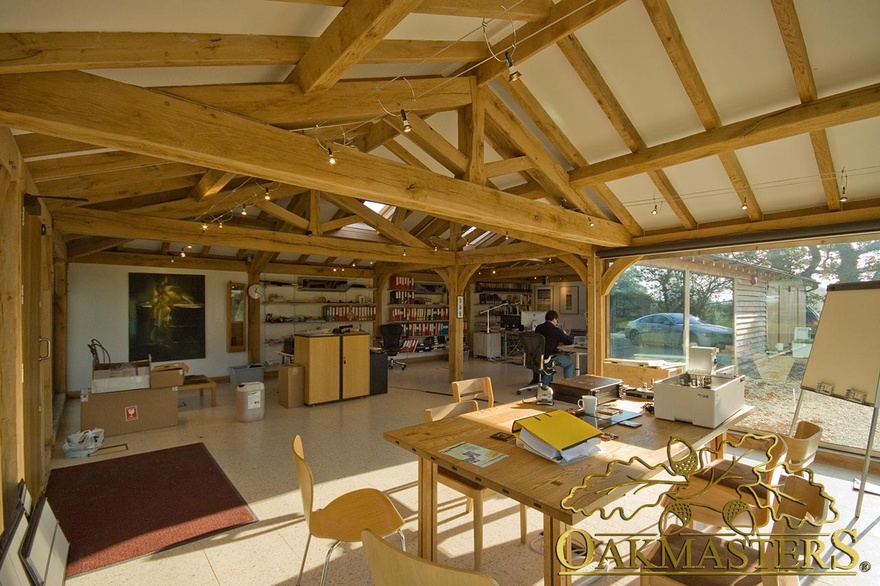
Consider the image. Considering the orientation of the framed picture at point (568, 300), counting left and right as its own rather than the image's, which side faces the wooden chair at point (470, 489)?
front

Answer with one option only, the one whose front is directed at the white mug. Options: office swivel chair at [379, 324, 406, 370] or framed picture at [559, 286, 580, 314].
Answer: the framed picture

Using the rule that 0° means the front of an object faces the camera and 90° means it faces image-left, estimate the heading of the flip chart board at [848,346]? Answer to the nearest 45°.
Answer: approximately 45°

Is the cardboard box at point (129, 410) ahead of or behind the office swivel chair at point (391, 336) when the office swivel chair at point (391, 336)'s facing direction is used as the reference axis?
behind

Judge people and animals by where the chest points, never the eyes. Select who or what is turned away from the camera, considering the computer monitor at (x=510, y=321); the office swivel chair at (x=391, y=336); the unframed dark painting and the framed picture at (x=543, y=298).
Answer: the office swivel chair

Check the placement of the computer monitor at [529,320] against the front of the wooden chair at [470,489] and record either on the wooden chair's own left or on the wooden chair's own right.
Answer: on the wooden chair's own left

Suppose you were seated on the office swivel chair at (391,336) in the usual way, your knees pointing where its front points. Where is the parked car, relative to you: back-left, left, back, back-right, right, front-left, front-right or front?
back-right

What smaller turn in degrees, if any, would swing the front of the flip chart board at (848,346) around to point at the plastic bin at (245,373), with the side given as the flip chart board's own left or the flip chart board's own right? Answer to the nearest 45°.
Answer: approximately 45° to the flip chart board's own right

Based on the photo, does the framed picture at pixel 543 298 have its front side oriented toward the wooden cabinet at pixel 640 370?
yes

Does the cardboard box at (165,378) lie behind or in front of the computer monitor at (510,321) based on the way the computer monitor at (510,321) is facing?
in front

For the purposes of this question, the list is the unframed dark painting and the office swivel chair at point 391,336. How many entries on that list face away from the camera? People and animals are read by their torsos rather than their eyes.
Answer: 1

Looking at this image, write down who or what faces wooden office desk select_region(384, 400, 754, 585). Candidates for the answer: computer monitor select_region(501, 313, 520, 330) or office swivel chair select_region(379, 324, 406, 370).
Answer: the computer monitor

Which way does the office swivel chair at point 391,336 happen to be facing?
away from the camera

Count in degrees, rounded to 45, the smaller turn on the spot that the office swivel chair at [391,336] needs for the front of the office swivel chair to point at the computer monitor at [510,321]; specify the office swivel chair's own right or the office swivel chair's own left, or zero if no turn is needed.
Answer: approximately 45° to the office swivel chair's own right

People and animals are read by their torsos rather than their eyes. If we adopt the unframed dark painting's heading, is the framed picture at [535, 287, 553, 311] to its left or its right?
on its left

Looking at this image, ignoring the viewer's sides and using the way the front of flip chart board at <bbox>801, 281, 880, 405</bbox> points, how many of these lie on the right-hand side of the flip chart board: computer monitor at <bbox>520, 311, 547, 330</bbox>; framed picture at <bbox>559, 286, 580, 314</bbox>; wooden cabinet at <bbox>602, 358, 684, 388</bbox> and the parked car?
4

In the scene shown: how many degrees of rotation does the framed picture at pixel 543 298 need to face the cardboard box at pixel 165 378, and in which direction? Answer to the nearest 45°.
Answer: approximately 45° to its right
